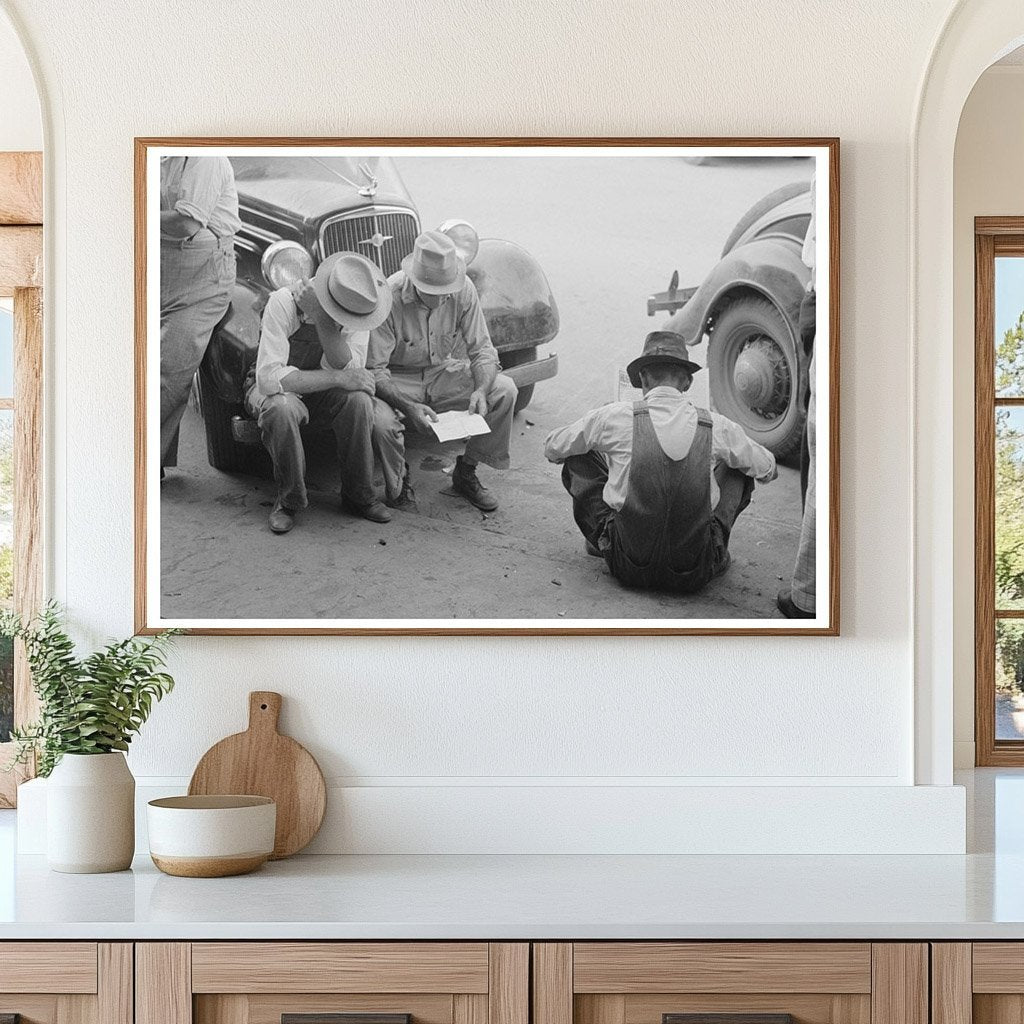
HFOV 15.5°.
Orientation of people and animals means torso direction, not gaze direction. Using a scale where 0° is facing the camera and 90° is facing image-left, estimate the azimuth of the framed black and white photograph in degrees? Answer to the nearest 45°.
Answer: approximately 0°
